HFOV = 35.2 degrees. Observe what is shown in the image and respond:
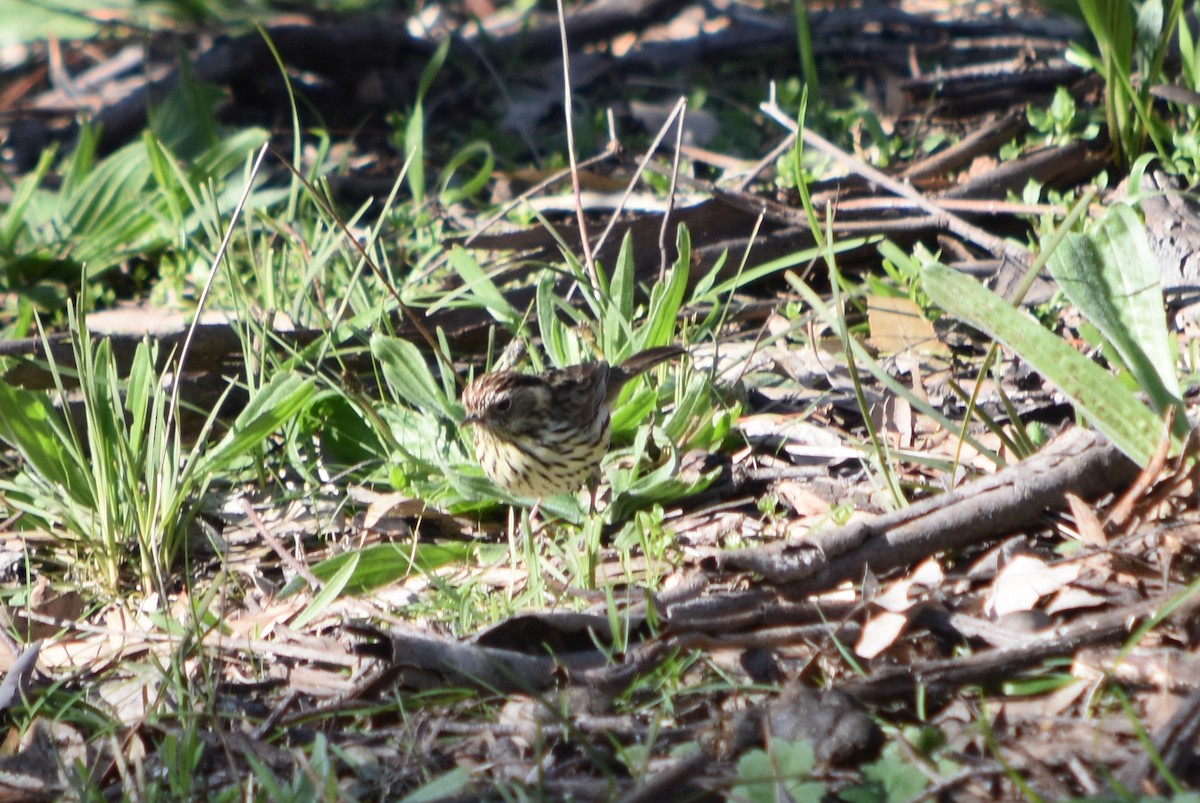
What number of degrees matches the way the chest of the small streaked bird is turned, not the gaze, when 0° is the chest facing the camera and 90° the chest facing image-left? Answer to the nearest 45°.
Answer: approximately 45°

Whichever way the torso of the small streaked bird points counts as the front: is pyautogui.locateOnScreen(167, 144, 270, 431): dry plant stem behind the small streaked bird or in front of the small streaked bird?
in front

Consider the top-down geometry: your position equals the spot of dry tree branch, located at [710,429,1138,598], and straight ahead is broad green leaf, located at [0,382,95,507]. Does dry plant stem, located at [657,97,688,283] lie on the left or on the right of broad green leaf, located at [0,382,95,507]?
right

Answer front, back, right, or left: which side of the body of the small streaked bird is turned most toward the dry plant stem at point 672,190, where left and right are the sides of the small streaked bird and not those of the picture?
back

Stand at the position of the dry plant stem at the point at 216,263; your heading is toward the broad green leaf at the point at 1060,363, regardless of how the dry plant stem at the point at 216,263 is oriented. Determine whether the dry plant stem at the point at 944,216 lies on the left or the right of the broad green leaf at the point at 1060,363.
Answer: left

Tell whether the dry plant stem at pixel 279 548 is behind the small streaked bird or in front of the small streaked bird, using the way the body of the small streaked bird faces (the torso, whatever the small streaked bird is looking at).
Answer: in front

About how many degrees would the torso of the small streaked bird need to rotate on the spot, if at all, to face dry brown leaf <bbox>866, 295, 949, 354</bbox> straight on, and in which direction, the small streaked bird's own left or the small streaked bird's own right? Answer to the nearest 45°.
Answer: approximately 135° to the small streaked bird's own left

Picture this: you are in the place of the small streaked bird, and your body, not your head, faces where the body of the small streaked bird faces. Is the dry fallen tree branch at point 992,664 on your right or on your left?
on your left

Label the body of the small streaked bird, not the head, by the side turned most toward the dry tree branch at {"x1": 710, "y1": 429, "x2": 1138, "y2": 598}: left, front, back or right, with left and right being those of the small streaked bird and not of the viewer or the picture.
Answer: left
